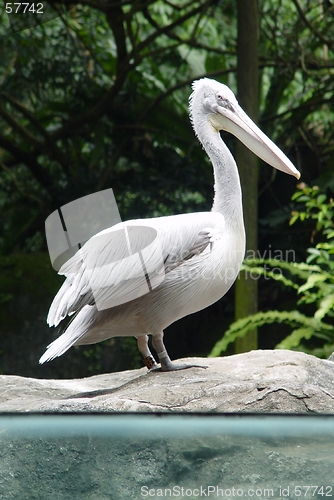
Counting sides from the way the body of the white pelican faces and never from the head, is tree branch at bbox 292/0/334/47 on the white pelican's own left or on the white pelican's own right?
on the white pelican's own left

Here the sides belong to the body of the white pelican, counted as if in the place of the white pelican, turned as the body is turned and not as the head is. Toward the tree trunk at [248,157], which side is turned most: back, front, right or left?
left

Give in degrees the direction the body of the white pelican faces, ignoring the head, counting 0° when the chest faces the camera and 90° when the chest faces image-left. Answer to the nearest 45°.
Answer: approximately 270°
